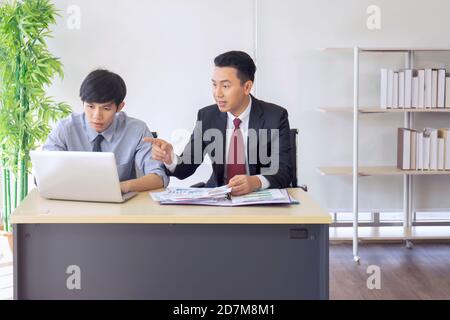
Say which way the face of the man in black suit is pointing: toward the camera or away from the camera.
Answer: toward the camera

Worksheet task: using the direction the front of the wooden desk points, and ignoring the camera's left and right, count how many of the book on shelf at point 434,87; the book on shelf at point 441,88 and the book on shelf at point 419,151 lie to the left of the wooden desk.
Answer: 0

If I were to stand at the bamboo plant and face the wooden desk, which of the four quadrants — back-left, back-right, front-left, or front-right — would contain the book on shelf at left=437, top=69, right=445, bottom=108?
front-left

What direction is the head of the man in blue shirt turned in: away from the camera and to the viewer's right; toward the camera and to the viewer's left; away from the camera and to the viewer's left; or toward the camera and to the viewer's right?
toward the camera and to the viewer's left

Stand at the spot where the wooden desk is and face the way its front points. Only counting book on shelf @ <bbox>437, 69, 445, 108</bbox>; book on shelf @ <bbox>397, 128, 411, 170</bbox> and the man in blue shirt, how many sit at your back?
0

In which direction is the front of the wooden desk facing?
away from the camera

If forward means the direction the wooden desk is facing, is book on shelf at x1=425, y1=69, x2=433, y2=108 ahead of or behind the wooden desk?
ahead

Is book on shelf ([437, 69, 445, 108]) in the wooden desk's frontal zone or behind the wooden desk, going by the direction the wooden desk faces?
frontal zone

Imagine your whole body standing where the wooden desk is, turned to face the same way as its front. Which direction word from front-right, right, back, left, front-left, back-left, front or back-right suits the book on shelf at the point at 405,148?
front-right
